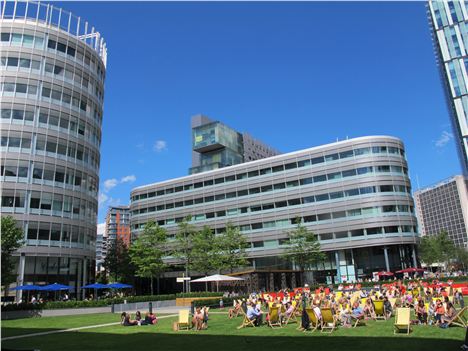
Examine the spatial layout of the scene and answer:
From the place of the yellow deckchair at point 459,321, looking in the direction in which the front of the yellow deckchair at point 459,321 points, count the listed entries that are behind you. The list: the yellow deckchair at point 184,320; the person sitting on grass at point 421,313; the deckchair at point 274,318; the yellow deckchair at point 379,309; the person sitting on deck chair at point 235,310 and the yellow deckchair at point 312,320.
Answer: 0

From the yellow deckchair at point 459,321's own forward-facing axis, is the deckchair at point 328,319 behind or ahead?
ahead

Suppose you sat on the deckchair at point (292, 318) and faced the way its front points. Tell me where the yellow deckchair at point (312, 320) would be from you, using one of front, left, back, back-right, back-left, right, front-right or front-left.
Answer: left

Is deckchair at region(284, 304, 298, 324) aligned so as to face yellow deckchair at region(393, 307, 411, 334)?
no

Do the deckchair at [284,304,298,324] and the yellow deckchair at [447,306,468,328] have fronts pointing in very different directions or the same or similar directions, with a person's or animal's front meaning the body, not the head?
same or similar directions

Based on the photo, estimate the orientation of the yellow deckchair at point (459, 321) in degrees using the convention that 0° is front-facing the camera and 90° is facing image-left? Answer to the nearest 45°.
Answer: approximately 90°
